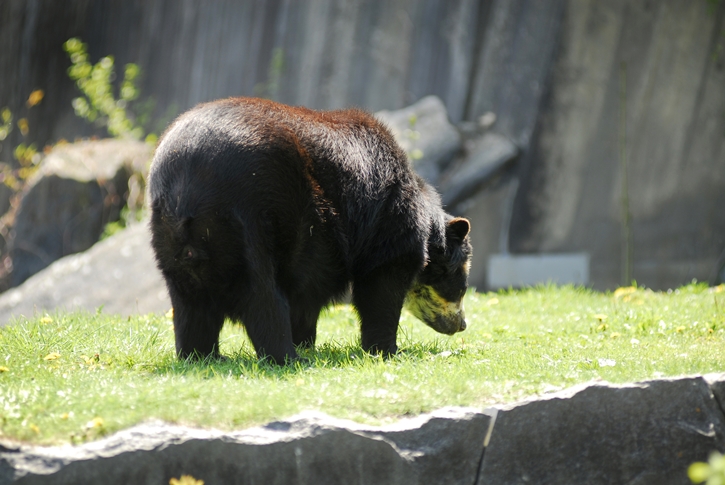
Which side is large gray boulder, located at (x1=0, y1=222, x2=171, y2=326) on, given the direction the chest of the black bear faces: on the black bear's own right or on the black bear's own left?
on the black bear's own left

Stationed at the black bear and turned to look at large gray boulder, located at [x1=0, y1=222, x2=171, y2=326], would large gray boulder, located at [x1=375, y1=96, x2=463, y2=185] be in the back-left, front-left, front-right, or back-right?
front-right

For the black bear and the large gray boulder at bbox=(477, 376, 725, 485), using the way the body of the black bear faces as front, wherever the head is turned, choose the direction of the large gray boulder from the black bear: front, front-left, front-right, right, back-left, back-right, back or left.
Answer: right

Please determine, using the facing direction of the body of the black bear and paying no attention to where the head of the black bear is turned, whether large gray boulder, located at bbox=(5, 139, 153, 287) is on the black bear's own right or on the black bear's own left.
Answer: on the black bear's own left

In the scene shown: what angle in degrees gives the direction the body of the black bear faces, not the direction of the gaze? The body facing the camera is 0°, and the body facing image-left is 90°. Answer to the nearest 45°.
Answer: approximately 225°

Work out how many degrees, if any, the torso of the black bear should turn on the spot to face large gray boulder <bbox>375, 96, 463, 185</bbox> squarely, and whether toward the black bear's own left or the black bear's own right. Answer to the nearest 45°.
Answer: approximately 45° to the black bear's own left

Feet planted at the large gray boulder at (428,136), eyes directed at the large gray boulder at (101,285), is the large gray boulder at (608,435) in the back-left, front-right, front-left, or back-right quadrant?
front-left

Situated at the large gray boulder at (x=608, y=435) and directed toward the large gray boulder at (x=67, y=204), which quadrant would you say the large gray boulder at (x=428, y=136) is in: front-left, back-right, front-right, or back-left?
front-right
